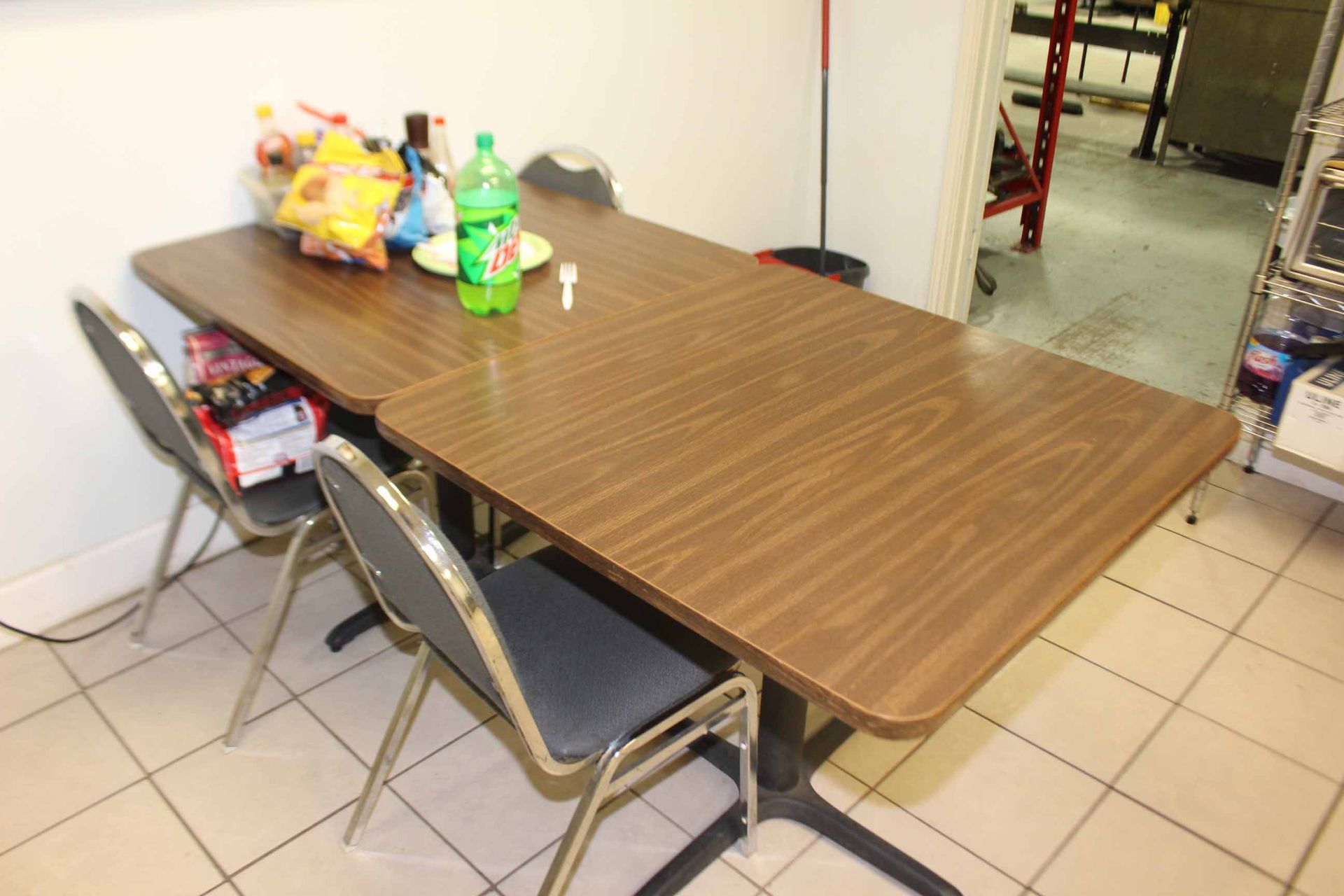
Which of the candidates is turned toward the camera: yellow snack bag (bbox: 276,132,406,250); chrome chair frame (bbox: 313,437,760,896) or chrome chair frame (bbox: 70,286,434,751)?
the yellow snack bag

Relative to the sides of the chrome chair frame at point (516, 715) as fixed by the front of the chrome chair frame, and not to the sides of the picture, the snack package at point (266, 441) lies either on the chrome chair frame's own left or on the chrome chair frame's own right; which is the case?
on the chrome chair frame's own left

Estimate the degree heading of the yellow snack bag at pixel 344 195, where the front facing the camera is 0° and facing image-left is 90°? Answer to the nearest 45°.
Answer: approximately 0°

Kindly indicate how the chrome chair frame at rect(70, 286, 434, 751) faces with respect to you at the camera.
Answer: facing away from the viewer and to the right of the viewer

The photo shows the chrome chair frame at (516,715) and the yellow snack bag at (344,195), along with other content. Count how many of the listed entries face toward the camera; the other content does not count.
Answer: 1

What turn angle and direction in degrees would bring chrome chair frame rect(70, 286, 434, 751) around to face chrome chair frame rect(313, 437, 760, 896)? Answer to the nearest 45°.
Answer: approximately 90° to its right

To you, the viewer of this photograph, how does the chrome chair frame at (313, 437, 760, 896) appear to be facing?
facing away from the viewer and to the right of the viewer

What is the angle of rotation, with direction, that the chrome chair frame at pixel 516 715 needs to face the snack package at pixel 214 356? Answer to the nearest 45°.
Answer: approximately 90° to its left

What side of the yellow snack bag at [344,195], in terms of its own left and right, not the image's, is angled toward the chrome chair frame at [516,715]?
front
